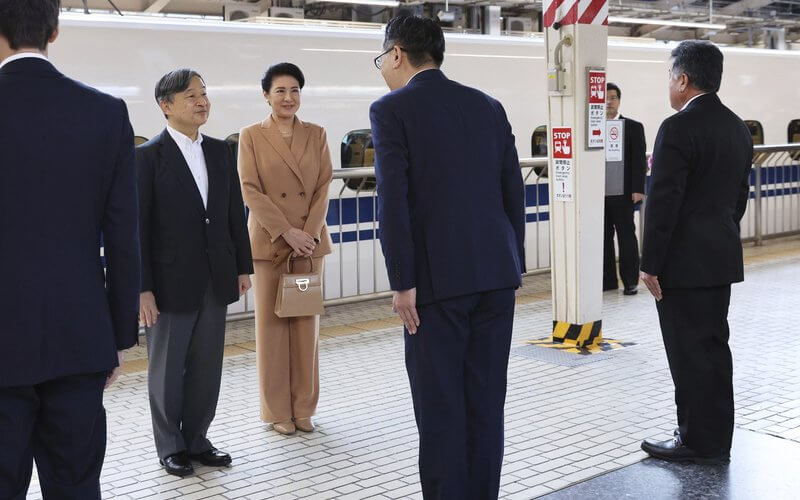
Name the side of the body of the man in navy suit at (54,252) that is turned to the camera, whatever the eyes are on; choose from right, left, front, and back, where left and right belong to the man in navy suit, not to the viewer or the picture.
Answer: back

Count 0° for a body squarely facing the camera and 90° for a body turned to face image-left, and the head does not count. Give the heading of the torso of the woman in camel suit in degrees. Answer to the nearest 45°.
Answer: approximately 315°

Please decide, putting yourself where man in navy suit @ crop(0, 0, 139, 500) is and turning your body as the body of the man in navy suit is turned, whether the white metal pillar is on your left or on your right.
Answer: on your right

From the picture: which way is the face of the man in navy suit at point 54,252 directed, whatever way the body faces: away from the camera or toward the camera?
away from the camera

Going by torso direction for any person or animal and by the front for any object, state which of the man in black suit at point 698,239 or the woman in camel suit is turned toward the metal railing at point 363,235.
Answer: the man in black suit

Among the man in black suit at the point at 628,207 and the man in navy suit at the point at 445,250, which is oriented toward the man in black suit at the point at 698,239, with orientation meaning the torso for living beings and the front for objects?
the man in black suit at the point at 628,207

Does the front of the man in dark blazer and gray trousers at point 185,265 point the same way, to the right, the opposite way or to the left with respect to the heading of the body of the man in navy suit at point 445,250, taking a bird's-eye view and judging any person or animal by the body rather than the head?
the opposite way

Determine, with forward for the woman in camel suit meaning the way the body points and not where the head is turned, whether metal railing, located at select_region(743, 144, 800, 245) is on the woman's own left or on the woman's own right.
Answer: on the woman's own left

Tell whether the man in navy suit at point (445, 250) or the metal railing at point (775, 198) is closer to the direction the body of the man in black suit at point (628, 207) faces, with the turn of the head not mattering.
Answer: the man in navy suit

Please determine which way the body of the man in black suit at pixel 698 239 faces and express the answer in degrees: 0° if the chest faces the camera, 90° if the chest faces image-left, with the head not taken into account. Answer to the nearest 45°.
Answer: approximately 135°

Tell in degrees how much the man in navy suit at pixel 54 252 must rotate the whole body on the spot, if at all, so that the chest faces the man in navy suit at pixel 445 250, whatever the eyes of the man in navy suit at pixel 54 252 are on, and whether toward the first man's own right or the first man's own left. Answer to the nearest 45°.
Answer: approximately 90° to the first man's own right
